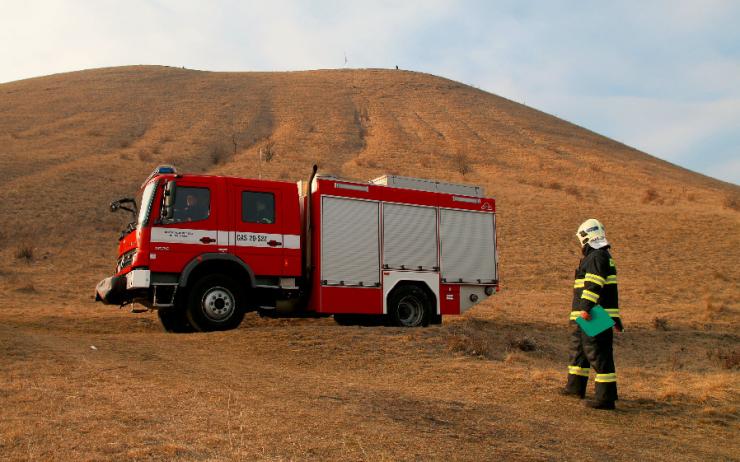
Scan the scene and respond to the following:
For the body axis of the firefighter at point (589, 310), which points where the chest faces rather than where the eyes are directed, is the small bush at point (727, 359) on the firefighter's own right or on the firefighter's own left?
on the firefighter's own right

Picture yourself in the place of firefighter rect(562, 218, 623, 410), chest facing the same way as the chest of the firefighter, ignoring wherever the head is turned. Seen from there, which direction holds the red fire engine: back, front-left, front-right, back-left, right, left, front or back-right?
front-right

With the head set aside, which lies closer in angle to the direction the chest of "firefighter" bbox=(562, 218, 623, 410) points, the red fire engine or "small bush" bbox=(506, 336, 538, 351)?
the red fire engine

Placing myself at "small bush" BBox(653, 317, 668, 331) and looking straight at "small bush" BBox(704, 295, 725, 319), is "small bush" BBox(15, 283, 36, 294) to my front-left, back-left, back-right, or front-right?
back-left

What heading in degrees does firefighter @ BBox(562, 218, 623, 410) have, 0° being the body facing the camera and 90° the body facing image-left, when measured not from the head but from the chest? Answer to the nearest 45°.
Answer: approximately 90°
